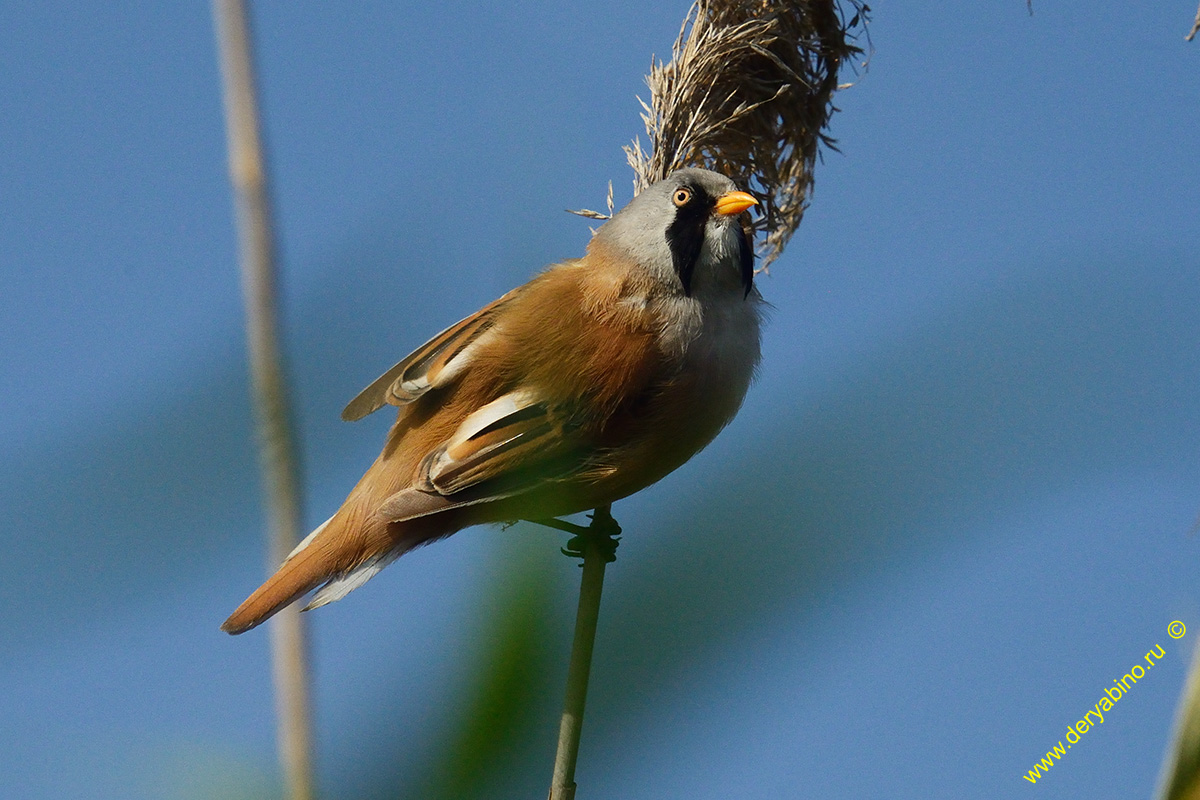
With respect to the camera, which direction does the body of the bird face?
to the viewer's right
